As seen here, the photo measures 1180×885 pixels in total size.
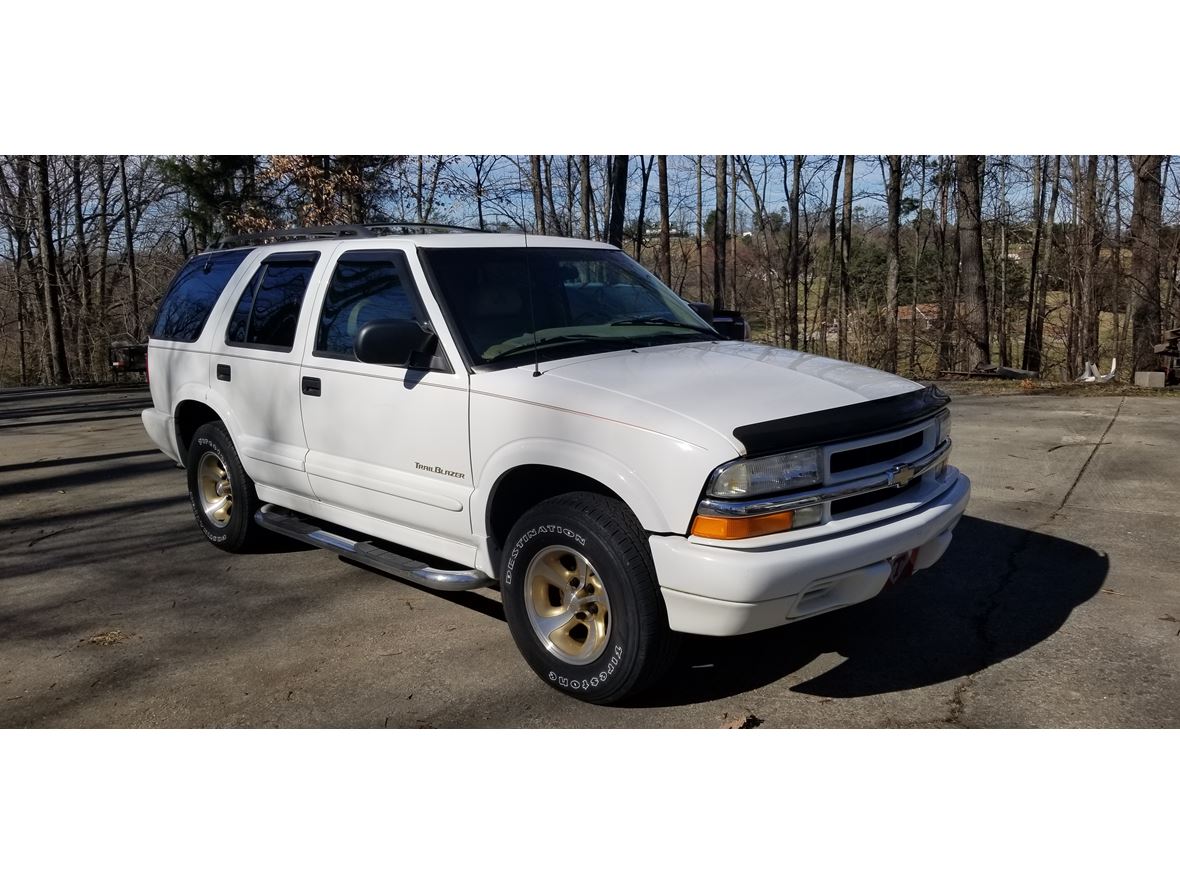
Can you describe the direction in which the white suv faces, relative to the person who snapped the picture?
facing the viewer and to the right of the viewer
